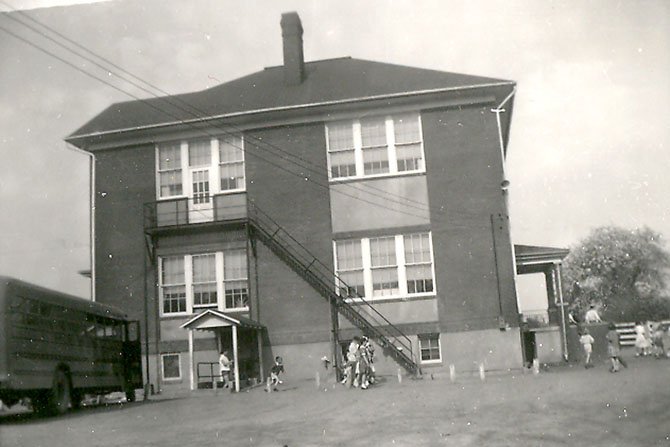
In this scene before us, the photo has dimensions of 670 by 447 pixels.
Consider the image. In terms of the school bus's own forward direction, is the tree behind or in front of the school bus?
in front

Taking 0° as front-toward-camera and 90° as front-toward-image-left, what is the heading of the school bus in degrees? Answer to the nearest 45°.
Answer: approximately 225°

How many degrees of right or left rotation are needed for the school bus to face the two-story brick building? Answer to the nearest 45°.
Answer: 0° — it already faces it

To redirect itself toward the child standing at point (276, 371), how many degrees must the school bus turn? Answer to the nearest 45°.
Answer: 0° — it already faces them

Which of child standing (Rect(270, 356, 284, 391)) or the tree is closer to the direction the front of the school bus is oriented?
the child standing

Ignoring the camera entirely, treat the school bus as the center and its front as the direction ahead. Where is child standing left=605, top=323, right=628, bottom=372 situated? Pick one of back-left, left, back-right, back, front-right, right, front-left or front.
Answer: front-right
